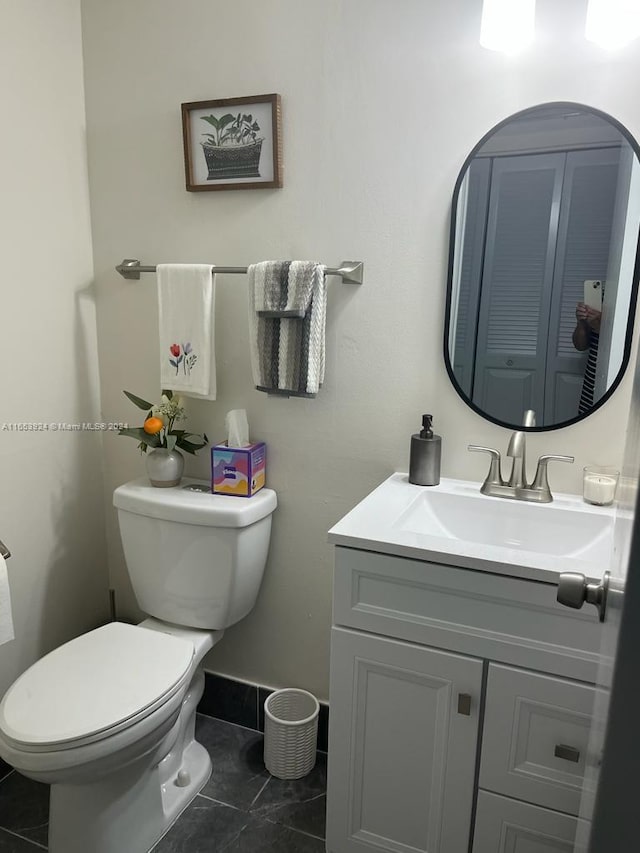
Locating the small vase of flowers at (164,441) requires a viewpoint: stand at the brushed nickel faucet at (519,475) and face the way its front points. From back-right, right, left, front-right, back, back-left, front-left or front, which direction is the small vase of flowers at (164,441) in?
front-right

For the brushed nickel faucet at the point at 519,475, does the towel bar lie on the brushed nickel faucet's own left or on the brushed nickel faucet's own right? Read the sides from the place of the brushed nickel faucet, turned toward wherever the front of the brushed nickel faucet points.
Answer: on the brushed nickel faucet's own right

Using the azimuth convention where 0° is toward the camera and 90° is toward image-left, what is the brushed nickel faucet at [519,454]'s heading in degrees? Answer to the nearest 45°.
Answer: approximately 45°

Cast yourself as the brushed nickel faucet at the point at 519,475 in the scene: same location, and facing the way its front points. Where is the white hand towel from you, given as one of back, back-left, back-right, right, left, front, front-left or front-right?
front-right

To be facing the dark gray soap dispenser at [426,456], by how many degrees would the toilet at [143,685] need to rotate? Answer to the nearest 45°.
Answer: approximately 135° to its left

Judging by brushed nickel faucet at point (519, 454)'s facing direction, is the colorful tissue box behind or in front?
in front

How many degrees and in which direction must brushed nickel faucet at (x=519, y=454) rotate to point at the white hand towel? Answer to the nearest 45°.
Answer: approximately 45° to its right

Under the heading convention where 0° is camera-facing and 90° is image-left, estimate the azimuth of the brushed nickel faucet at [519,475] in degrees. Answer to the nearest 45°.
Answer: approximately 45°
